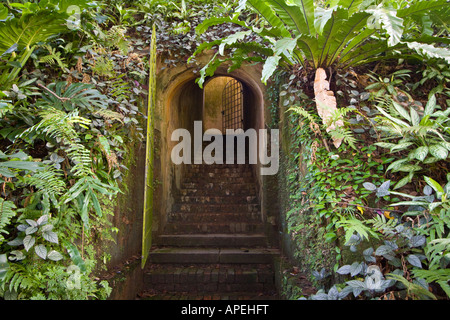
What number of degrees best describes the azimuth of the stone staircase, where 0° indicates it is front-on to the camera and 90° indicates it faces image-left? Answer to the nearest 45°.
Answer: approximately 0°

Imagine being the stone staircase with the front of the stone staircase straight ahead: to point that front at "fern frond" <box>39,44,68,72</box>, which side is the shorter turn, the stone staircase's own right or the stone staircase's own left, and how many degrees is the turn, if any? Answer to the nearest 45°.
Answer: approximately 45° to the stone staircase's own right
